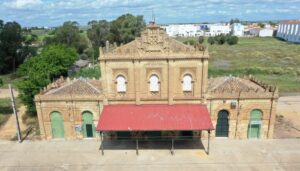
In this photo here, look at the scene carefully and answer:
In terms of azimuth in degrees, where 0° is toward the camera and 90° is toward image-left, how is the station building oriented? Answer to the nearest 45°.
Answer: approximately 0°
